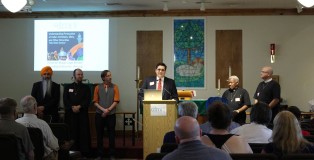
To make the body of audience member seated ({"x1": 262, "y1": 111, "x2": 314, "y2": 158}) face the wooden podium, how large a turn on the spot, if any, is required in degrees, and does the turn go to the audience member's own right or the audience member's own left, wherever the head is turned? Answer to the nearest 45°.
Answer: approximately 45° to the audience member's own left

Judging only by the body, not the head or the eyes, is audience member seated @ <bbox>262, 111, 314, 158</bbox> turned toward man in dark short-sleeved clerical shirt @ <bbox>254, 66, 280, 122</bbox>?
yes

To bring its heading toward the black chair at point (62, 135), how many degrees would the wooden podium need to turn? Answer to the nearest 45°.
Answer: approximately 45° to its right

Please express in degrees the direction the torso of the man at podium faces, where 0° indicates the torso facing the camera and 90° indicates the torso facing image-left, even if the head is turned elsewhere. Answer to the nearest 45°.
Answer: approximately 0°

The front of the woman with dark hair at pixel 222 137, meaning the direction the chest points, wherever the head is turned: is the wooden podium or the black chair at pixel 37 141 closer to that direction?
the wooden podium

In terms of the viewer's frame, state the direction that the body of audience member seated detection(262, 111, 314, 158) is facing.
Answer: away from the camera

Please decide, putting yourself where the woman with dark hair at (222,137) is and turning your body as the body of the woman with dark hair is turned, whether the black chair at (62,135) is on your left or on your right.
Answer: on your left

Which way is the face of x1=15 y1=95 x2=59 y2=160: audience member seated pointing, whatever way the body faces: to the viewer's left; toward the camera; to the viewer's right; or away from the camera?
away from the camera

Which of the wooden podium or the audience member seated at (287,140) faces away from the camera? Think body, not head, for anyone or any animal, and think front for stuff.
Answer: the audience member seated

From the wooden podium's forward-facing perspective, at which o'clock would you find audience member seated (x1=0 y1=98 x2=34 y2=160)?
The audience member seated is roughly at 1 o'clock from the wooden podium.

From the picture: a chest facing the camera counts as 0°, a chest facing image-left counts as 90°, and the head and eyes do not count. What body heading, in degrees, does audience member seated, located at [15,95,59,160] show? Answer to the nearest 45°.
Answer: approximately 225°

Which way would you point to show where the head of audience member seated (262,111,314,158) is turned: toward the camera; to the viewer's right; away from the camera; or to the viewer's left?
away from the camera

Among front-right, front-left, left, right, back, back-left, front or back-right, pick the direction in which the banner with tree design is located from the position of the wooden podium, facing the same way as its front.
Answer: back
